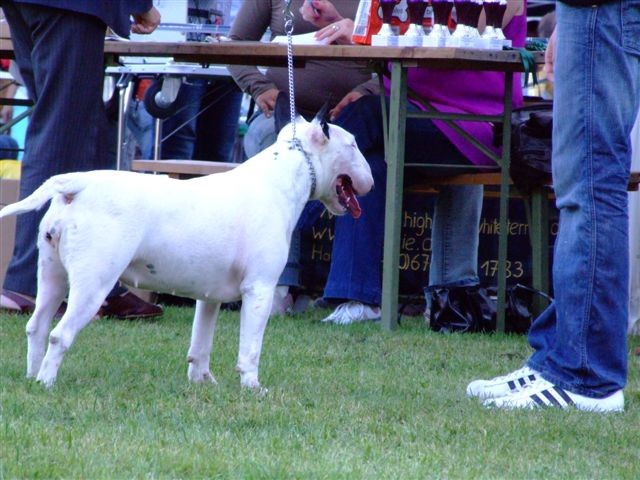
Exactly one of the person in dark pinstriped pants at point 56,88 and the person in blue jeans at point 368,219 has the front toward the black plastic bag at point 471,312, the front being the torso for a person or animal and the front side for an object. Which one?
the person in dark pinstriped pants at point 56,88

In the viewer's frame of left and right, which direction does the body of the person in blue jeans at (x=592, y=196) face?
facing to the left of the viewer

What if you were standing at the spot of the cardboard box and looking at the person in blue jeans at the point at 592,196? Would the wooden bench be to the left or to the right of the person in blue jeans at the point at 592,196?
left

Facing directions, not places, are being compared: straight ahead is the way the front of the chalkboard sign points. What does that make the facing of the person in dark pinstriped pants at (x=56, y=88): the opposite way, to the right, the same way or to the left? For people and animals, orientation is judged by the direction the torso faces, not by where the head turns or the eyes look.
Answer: to the left

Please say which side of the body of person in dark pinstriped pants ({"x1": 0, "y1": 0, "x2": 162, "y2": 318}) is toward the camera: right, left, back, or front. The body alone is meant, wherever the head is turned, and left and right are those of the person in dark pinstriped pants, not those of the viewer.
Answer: right

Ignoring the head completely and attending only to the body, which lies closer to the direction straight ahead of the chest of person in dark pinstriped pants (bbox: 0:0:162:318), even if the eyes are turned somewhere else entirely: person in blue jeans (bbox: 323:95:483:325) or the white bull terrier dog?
the person in blue jeans

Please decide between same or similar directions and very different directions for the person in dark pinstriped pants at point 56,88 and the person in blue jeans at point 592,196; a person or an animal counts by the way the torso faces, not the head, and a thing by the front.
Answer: very different directions

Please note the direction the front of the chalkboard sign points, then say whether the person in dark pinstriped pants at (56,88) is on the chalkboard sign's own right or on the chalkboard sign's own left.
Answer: on the chalkboard sign's own right

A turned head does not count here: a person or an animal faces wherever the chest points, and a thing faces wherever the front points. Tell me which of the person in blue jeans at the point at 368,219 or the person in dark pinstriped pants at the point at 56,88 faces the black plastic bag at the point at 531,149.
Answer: the person in dark pinstriped pants at the point at 56,88

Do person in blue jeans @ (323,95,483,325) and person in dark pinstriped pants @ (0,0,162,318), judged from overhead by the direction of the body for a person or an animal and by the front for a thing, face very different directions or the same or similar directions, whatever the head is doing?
very different directions

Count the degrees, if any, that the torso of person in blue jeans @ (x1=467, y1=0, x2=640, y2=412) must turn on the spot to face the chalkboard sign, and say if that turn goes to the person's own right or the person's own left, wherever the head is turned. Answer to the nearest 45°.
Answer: approximately 90° to the person's own right

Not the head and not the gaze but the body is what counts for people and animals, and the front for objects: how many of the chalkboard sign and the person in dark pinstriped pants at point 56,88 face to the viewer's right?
1

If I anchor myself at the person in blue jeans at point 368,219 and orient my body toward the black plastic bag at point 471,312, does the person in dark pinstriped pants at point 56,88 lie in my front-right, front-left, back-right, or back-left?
back-right

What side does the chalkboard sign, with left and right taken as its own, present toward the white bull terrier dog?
front
